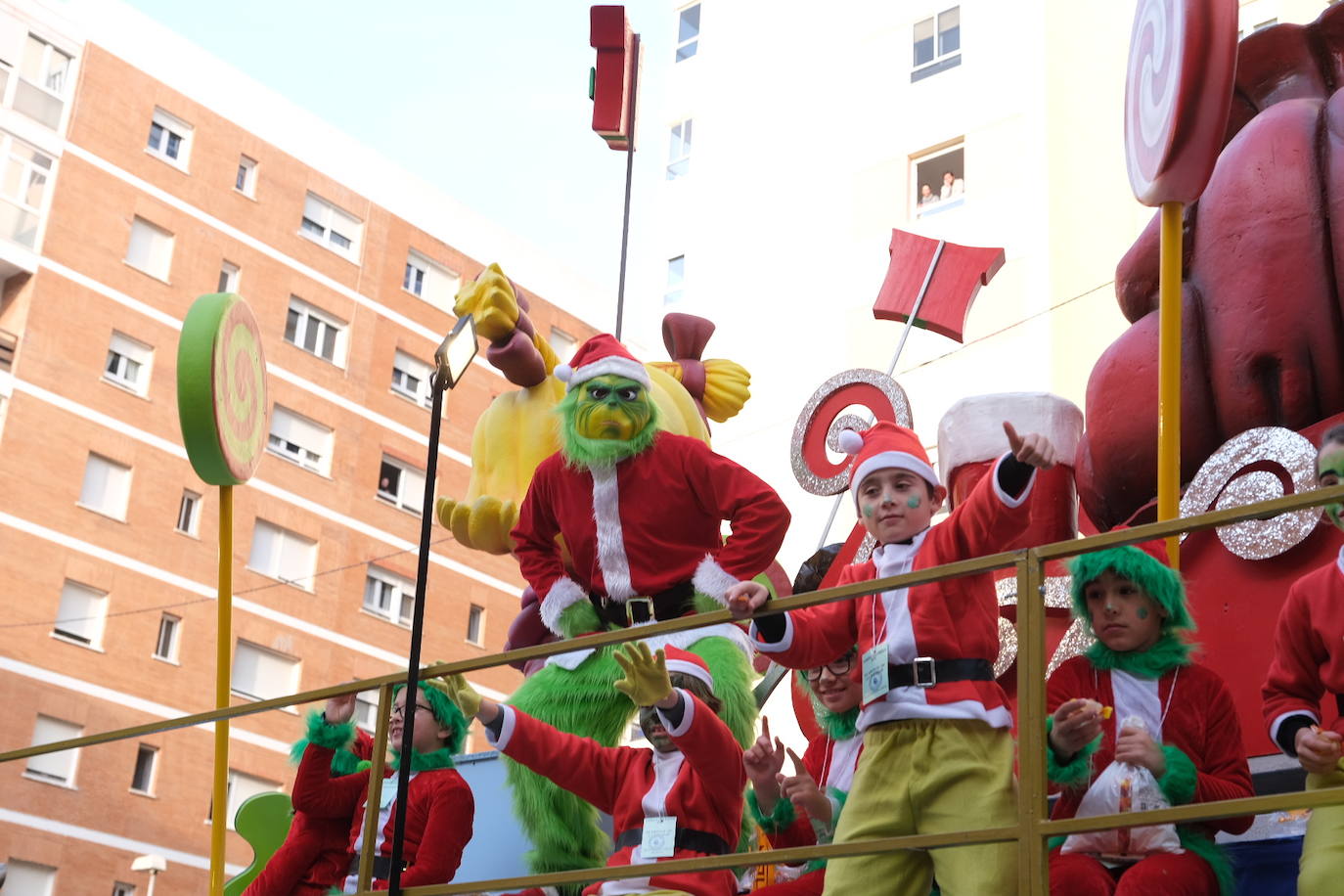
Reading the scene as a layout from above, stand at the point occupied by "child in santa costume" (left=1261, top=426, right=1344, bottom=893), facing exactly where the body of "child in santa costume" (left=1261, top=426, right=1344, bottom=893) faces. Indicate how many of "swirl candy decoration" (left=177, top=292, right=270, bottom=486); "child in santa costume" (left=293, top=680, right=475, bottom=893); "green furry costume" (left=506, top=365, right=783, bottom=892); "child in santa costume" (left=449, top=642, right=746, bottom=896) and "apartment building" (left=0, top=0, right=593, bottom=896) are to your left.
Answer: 0

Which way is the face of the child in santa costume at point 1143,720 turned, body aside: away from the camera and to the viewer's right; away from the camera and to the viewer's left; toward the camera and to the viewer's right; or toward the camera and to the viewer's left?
toward the camera and to the viewer's left

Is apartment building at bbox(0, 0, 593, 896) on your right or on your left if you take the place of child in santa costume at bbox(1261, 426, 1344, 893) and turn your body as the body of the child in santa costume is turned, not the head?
on your right

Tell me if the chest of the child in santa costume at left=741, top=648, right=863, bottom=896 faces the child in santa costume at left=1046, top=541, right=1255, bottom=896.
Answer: no

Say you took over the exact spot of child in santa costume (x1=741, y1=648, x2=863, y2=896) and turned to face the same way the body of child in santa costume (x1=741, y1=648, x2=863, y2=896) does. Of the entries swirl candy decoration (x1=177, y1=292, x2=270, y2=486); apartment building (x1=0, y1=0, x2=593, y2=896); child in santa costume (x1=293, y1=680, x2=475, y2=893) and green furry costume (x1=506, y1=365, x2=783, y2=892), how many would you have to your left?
0

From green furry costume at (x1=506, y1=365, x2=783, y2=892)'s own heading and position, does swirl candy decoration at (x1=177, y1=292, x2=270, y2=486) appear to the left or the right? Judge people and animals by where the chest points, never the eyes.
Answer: on its right

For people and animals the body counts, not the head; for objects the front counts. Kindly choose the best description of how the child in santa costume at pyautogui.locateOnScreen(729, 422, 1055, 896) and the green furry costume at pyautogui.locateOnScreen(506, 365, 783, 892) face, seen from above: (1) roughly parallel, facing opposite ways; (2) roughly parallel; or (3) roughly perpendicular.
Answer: roughly parallel

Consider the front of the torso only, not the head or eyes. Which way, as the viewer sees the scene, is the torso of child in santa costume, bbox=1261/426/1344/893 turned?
toward the camera

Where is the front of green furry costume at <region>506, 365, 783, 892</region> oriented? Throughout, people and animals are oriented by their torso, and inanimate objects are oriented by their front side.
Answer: toward the camera

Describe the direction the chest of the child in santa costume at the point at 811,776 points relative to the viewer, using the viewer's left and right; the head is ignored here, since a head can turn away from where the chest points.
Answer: facing the viewer and to the left of the viewer

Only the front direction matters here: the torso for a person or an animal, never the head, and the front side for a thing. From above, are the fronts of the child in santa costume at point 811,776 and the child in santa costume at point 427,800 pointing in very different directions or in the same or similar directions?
same or similar directions

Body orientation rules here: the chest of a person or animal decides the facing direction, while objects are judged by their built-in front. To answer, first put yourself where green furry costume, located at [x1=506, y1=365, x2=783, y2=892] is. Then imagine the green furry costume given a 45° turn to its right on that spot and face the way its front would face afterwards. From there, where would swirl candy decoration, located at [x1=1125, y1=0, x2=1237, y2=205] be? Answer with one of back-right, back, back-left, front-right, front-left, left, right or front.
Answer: left

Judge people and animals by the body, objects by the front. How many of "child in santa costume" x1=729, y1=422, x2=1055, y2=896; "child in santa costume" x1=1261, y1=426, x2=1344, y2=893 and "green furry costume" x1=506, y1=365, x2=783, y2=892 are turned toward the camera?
3

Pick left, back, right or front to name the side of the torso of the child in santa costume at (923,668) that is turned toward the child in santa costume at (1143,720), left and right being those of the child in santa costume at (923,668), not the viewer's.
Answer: left

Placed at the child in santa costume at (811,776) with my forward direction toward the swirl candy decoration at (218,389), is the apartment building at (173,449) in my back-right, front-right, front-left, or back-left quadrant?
front-right

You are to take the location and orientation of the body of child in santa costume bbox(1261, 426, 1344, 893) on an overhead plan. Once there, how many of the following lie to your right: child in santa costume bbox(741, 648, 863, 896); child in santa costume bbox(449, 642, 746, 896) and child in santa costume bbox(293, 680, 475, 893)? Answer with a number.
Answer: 3
